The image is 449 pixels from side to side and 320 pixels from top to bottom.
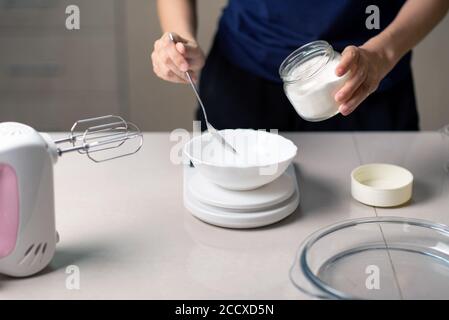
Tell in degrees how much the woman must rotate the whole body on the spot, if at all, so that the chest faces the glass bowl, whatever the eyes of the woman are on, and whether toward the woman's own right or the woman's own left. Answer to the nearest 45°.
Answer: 0° — they already face it

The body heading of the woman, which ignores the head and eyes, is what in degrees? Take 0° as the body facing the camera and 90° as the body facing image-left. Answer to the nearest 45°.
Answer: approximately 0°

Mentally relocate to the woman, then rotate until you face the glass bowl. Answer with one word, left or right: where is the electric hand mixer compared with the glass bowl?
right

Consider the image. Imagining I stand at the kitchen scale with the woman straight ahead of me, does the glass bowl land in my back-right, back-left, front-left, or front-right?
back-right

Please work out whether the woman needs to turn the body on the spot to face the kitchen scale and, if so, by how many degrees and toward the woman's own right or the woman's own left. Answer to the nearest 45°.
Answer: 0° — they already face it
